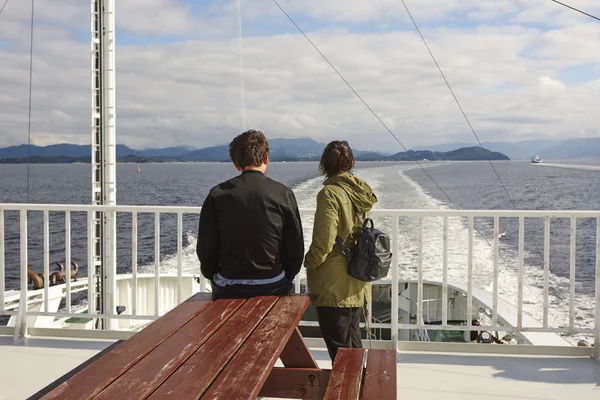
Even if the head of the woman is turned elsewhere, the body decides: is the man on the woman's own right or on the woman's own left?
on the woman's own left

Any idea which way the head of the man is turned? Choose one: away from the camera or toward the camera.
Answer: away from the camera

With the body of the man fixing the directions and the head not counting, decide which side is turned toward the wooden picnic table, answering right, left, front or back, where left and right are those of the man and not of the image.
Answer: back

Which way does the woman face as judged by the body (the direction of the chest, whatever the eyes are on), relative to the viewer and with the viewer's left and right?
facing away from the viewer and to the left of the viewer

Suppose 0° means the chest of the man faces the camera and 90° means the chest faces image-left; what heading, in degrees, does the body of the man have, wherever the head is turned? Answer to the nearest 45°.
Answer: approximately 180°

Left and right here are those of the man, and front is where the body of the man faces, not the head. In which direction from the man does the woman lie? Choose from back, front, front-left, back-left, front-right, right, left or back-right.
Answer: front-right

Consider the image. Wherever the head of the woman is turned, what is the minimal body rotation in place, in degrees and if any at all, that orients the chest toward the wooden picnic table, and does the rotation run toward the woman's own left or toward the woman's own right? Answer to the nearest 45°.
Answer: approximately 135° to the woman's own left

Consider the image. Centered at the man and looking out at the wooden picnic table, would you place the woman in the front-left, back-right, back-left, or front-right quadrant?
back-left
